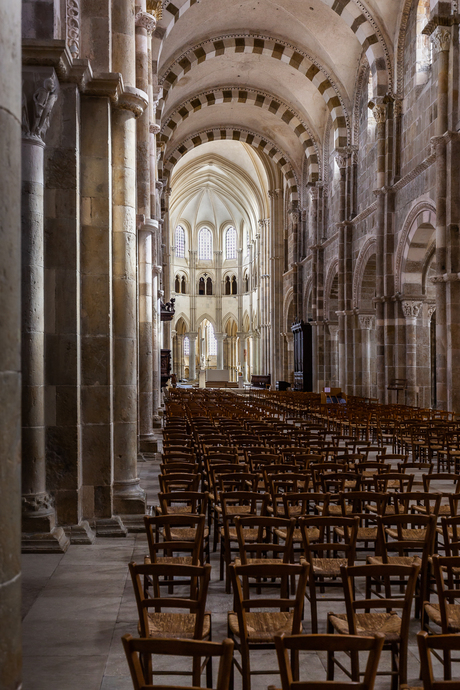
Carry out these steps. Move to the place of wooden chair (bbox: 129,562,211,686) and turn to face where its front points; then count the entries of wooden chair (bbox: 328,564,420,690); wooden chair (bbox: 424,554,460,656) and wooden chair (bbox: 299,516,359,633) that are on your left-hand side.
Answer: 0

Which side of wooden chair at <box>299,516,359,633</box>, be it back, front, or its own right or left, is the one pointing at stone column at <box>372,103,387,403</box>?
front

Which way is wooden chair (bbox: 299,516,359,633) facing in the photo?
away from the camera

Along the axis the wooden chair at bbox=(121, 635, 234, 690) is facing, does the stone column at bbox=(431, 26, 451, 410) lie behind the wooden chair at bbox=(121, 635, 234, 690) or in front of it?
in front

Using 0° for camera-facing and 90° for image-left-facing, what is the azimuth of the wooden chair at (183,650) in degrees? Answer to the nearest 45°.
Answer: approximately 180°

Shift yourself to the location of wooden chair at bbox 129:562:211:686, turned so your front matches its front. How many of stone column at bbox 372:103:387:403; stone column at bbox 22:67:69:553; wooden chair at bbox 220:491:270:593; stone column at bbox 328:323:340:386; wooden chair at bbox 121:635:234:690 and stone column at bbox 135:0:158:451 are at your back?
1

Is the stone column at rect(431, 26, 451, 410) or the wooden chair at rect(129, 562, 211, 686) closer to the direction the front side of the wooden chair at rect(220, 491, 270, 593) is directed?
the stone column

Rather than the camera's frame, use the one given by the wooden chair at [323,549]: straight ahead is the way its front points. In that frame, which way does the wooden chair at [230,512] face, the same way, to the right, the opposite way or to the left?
the same way

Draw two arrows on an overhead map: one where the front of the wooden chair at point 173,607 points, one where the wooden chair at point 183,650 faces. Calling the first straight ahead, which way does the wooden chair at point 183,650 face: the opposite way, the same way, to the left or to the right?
the same way

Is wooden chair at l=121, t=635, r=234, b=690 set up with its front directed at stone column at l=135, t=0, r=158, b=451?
yes

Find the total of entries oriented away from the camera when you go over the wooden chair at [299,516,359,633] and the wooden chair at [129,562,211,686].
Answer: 2

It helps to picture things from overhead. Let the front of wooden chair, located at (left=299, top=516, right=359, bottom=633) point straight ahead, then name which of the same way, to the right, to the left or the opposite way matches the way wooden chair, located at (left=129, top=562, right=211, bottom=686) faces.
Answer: the same way

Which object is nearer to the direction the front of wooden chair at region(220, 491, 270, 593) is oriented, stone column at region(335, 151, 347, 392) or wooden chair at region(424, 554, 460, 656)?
the stone column

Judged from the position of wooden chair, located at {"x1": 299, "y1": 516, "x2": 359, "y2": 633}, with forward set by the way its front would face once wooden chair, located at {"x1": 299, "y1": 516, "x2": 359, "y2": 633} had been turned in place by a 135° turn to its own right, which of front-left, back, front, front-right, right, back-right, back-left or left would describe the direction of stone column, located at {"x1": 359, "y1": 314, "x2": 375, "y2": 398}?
back-left

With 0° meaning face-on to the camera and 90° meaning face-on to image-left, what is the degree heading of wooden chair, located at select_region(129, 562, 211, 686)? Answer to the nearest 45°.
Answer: approximately 180°

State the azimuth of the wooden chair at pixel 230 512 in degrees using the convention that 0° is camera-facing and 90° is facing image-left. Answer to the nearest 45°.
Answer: approximately 180°

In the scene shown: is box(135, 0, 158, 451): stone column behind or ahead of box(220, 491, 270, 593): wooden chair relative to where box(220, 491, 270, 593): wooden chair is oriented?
ahead

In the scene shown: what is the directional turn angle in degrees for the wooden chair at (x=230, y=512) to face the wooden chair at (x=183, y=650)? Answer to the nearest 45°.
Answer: approximately 180°

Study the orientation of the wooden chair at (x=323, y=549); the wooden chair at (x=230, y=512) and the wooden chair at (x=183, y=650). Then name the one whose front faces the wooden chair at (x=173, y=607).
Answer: the wooden chair at (x=183, y=650)
